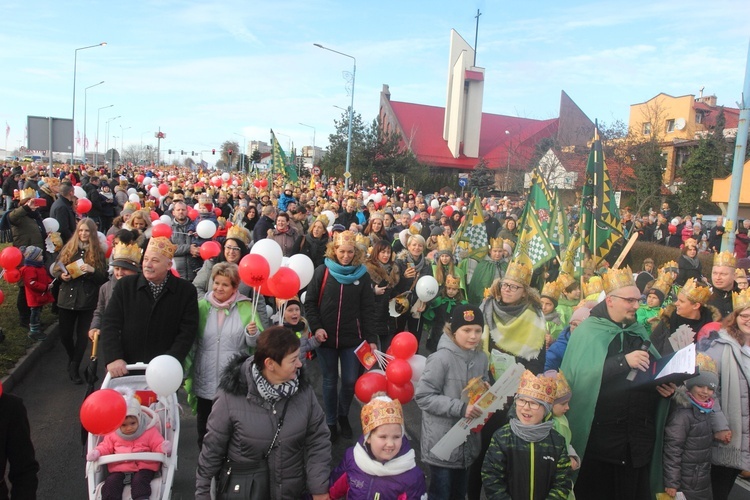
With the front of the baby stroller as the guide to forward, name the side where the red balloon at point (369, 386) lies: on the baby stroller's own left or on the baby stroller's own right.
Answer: on the baby stroller's own left

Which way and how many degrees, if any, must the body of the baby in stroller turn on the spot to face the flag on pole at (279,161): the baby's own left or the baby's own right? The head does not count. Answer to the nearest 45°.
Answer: approximately 180°

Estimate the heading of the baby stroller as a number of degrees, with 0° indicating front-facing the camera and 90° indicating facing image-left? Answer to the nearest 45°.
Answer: approximately 0°

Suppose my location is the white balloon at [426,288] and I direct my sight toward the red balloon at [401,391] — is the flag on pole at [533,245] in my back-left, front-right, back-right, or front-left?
back-left

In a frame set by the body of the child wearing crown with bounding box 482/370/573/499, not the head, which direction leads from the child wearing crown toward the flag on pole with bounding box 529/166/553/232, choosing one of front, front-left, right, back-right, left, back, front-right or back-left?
back

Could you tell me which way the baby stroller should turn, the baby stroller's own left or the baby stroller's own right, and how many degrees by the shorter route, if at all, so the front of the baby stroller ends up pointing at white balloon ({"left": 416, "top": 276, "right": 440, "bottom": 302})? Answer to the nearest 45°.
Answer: approximately 135° to the baby stroller's own left

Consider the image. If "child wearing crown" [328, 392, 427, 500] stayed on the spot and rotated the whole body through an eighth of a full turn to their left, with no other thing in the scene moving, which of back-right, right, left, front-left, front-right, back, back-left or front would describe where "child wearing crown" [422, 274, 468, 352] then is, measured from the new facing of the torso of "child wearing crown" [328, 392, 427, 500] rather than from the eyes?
back-left

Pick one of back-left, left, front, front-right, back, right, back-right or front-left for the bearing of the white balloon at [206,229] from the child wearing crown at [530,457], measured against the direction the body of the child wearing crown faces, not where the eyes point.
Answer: back-right

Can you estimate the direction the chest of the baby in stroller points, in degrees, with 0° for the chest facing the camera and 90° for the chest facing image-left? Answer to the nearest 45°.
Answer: approximately 0°

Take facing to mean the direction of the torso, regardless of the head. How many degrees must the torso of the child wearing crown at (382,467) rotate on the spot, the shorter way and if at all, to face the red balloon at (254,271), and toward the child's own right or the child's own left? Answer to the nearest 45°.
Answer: approximately 135° to the child's own right

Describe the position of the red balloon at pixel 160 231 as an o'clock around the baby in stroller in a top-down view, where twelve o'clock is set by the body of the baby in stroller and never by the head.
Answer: The red balloon is roughly at 6 o'clock from the baby in stroller.

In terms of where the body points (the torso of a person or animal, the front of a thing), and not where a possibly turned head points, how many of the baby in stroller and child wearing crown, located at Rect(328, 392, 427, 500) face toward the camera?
2

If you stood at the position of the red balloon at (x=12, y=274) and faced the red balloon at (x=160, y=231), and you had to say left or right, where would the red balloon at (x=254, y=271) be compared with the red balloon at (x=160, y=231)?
right
